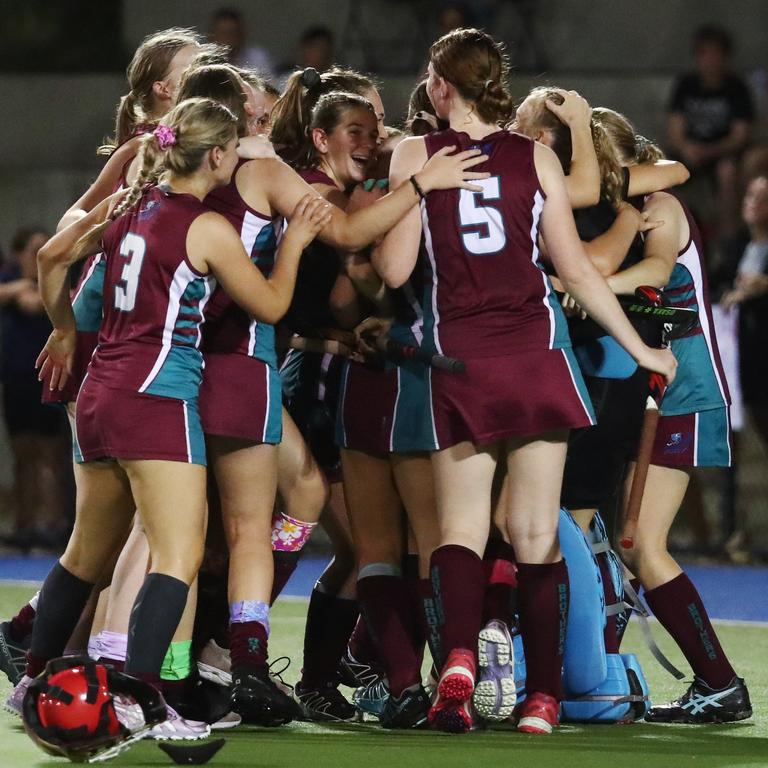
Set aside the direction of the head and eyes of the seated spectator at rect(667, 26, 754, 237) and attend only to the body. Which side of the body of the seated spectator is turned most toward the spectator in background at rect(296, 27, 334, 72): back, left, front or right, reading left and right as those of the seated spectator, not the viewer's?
right

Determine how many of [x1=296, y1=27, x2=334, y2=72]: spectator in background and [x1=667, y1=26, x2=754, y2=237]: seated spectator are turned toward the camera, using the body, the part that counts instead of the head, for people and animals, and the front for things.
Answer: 2

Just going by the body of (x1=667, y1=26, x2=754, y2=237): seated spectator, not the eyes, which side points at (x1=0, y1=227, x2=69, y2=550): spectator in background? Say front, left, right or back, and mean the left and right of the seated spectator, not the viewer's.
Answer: right

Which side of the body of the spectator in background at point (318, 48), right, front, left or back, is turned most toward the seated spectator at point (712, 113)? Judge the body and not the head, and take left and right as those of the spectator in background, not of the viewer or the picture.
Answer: left

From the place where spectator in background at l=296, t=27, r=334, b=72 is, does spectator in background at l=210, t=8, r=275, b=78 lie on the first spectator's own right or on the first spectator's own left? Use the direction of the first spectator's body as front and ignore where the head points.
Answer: on the first spectator's own right

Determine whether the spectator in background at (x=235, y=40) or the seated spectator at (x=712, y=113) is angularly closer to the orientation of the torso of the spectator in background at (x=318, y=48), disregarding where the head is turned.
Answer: the seated spectator

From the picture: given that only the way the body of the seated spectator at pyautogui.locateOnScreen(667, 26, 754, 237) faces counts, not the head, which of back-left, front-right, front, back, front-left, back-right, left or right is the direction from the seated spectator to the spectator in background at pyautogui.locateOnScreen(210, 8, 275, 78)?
right

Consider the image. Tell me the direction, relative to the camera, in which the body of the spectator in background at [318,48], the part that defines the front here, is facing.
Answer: toward the camera
